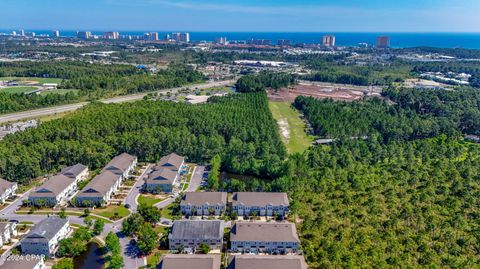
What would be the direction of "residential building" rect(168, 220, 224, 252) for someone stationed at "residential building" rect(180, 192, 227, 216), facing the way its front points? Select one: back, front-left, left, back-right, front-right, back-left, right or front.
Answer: front

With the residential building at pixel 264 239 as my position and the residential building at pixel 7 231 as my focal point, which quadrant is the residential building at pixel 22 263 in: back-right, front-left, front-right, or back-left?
front-left

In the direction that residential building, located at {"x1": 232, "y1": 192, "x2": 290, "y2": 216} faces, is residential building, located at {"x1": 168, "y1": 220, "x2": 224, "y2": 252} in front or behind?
in front

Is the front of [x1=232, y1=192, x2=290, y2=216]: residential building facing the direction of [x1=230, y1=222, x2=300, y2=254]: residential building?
yes

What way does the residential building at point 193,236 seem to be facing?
toward the camera

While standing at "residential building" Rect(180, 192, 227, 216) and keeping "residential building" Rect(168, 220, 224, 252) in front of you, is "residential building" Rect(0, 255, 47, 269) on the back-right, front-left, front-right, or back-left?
front-right

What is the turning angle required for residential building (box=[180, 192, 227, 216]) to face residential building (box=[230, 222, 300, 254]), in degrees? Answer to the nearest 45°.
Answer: approximately 45° to its left

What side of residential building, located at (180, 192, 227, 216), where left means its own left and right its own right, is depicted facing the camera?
front

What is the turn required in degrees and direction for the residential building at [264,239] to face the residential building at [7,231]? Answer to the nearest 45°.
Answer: approximately 90° to its right

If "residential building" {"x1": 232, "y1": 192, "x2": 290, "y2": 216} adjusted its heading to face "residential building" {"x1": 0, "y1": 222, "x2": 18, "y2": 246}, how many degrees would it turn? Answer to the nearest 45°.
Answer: approximately 90° to its right

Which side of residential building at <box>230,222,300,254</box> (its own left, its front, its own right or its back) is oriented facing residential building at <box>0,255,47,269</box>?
right

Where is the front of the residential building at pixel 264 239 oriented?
toward the camera

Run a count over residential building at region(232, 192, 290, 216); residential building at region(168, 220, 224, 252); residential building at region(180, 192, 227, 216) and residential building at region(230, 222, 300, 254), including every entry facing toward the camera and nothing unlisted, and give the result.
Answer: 4

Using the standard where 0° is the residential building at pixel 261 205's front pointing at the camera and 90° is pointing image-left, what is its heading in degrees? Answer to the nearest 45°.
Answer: approximately 0°

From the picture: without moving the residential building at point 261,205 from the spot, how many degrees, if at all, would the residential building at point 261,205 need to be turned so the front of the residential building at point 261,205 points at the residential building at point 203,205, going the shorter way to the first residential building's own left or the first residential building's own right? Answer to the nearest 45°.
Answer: approximately 90° to the first residential building's own right

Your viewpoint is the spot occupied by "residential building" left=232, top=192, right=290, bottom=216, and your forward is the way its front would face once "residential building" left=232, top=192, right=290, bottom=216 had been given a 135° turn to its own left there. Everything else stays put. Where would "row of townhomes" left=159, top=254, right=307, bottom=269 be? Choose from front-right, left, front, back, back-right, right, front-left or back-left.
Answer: back-right
